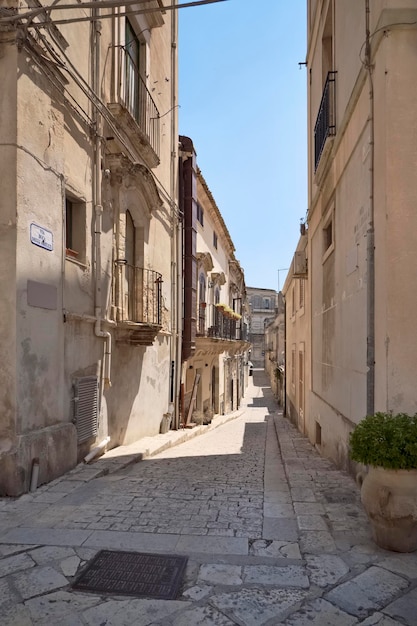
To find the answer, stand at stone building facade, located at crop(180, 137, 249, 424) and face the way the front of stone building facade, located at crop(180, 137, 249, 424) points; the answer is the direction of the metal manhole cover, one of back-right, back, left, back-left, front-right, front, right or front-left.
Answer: right

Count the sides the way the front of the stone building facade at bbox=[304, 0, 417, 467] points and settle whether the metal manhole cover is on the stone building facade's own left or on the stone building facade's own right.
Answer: on the stone building facade's own left

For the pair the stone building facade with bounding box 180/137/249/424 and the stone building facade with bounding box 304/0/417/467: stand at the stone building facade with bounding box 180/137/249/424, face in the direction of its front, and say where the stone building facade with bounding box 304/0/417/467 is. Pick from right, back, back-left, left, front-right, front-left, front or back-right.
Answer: right

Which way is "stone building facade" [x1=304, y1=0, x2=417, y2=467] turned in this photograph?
to the viewer's left

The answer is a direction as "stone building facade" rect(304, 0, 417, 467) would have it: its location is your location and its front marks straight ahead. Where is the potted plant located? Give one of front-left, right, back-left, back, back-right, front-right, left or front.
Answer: left

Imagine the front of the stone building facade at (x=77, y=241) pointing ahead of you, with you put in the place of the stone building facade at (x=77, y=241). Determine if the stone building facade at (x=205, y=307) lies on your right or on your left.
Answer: on your left

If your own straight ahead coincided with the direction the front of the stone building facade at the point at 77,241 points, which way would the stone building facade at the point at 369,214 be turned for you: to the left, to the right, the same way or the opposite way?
the opposite way

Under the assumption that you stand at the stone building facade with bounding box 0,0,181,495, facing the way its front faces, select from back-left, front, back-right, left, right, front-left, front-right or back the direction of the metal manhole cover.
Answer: front-right

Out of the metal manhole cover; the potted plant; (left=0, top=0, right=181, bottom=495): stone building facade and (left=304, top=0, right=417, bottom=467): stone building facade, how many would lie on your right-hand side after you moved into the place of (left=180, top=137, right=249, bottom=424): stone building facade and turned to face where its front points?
4

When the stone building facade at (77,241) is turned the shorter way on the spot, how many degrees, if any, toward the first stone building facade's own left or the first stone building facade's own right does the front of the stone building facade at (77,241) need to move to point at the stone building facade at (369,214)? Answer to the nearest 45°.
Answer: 0° — it already faces it

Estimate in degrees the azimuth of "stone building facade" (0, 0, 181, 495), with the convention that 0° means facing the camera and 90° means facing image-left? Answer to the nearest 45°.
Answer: approximately 315°

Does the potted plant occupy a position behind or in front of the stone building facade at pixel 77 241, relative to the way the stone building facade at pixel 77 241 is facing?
in front

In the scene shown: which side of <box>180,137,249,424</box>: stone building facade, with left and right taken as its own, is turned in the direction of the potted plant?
right

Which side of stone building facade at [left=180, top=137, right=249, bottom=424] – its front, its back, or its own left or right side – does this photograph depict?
right

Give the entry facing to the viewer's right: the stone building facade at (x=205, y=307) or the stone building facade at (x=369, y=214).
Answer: the stone building facade at (x=205, y=307)
